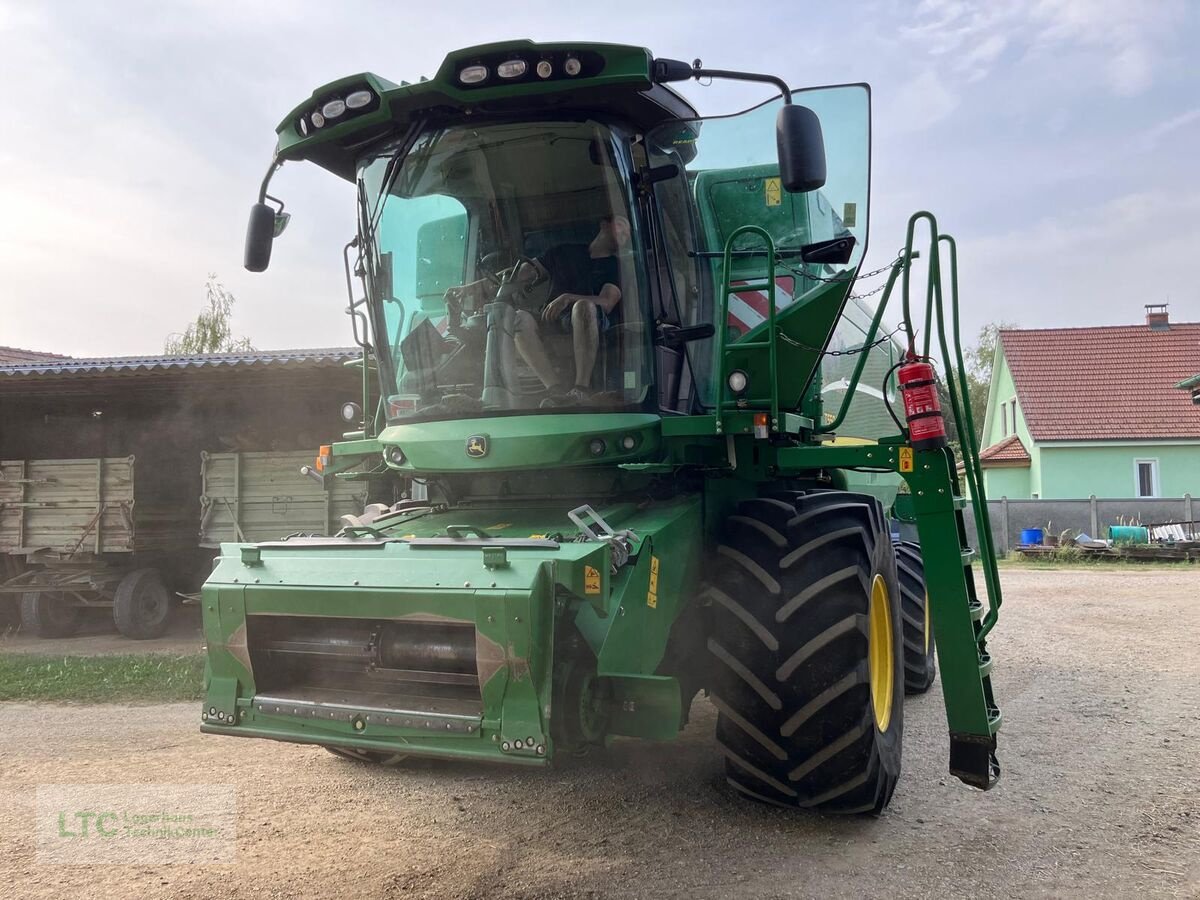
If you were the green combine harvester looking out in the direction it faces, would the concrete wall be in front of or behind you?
behind

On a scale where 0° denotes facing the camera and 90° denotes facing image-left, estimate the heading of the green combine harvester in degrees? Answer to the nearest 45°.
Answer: approximately 45°

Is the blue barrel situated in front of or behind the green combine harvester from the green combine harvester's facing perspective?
behind

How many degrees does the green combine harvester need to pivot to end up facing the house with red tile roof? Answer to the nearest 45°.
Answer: approximately 180°
